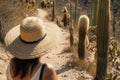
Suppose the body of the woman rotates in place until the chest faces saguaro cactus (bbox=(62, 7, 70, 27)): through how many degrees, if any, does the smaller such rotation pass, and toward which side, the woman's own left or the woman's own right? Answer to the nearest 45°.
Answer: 0° — they already face it

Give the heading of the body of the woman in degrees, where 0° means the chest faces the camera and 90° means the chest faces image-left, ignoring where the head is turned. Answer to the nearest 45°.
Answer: approximately 180°

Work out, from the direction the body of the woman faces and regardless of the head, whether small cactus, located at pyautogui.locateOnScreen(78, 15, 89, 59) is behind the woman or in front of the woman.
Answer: in front

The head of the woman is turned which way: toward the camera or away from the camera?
away from the camera
